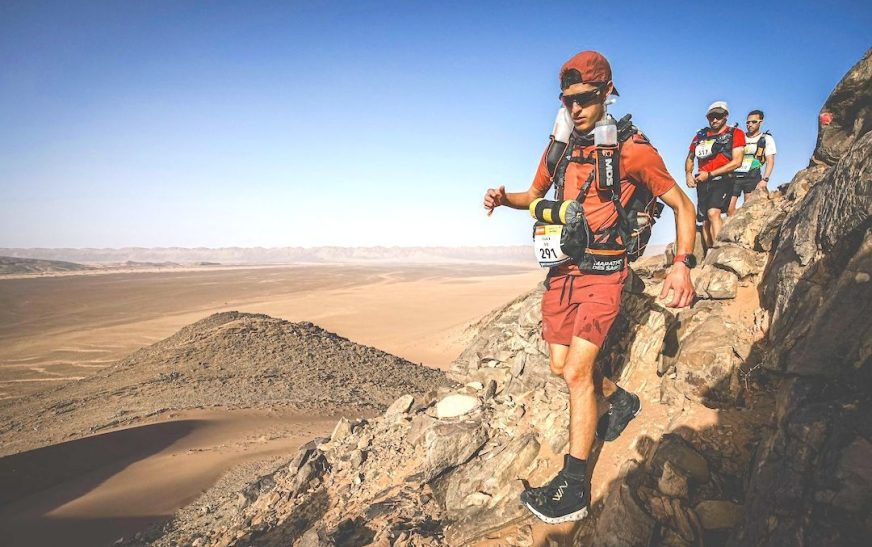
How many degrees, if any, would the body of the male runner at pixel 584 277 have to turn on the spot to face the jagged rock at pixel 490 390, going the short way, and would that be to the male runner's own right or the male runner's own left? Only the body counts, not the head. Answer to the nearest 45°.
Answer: approximately 90° to the male runner's own right

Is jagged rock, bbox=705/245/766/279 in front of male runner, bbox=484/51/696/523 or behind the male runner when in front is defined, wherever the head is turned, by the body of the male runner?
behind

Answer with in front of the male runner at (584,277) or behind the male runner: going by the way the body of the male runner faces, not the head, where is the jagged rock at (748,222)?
behind

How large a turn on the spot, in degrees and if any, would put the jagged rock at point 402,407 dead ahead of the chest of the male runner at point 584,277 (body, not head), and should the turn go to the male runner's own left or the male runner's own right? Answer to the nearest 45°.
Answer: approximately 90° to the male runner's own right

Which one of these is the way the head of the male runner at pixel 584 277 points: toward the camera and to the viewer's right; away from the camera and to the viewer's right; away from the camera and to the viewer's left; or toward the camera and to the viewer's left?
toward the camera and to the viewer's left

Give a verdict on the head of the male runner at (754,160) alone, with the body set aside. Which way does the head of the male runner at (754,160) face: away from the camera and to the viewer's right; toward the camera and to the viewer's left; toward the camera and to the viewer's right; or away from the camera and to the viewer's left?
toward the camera and to the viewer's left
